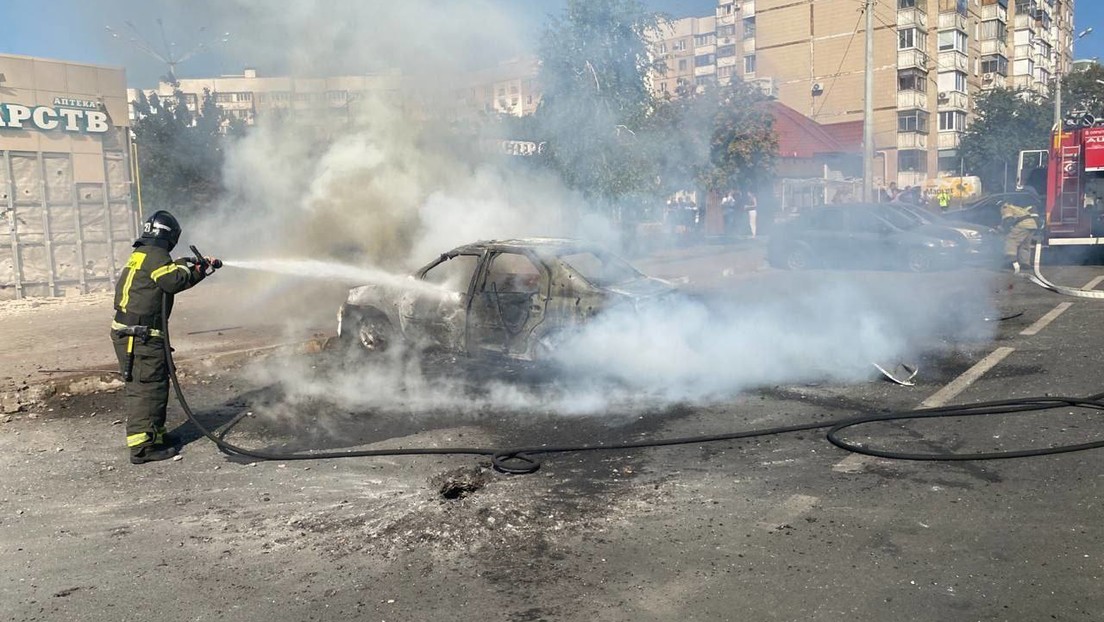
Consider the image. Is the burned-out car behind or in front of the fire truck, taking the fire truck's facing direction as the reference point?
behind

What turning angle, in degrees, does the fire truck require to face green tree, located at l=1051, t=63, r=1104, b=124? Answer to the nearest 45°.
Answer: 0° — it already faces it

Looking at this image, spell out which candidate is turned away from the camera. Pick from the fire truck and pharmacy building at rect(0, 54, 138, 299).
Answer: the fire truck

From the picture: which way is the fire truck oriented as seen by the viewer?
away from the camera

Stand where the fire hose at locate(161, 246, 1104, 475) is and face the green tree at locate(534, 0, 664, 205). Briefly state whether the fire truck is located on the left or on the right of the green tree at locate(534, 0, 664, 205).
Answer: right

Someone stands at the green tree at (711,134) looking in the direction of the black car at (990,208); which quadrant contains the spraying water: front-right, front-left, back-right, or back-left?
front-right

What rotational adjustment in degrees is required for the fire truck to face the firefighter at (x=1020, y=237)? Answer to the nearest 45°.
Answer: approximately 90° to its left

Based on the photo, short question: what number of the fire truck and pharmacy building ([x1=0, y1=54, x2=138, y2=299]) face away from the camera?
1

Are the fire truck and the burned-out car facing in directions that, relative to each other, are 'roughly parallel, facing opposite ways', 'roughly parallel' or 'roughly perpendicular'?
roughly perpendicular
